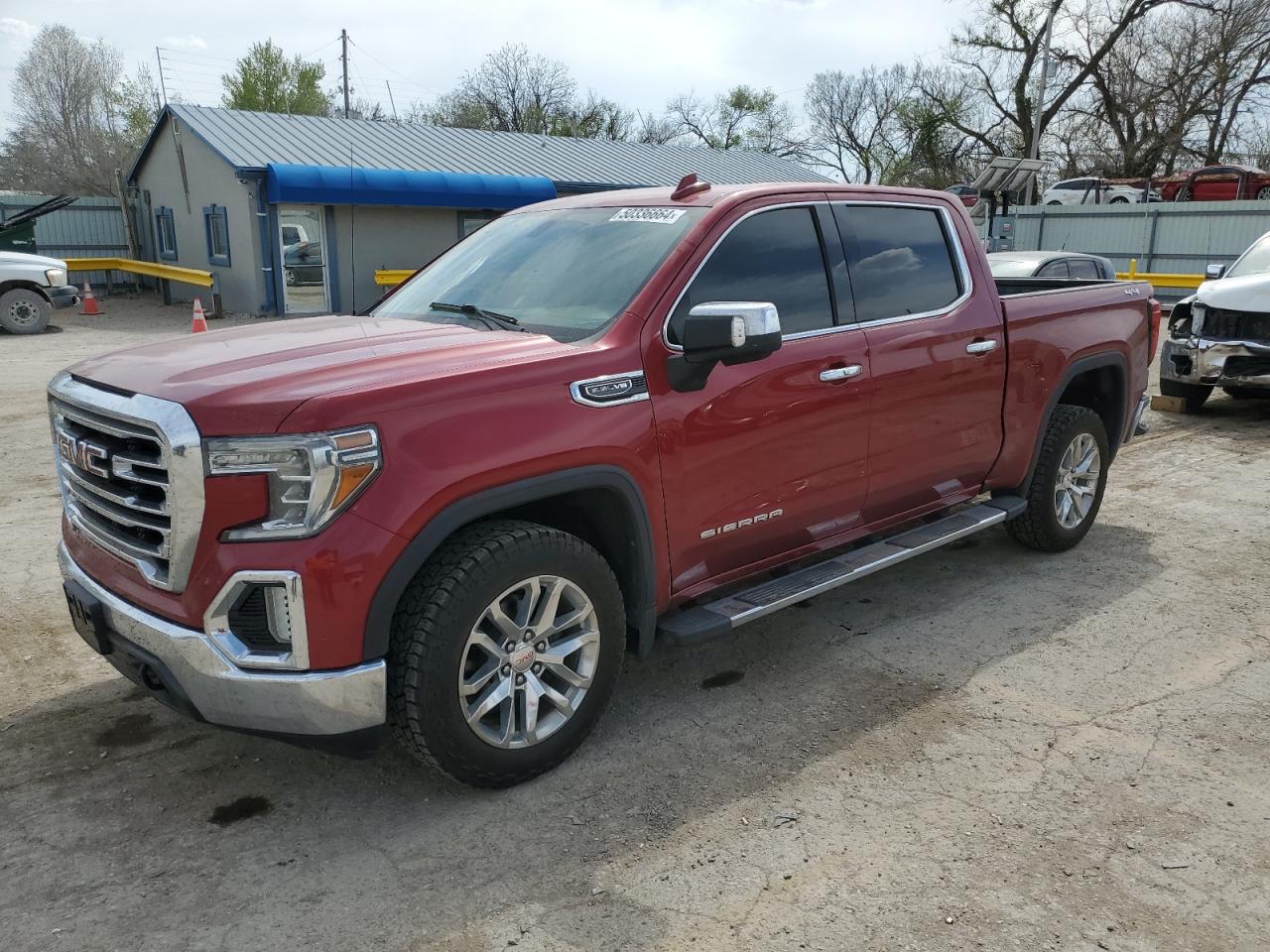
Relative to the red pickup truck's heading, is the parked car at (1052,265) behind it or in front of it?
behind

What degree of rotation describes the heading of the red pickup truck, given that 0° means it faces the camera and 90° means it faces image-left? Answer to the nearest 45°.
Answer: approximately 45°

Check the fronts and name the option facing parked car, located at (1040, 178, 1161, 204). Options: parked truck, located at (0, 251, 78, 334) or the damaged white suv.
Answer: parked truck, located at (0, 251, 78, 334)

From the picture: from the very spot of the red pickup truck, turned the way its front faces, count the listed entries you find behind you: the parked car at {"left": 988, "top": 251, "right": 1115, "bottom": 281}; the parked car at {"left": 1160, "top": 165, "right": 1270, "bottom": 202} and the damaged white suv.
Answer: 3

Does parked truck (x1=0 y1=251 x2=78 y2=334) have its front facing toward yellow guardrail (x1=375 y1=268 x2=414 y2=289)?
yes

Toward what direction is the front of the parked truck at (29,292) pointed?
to the viewer's right
